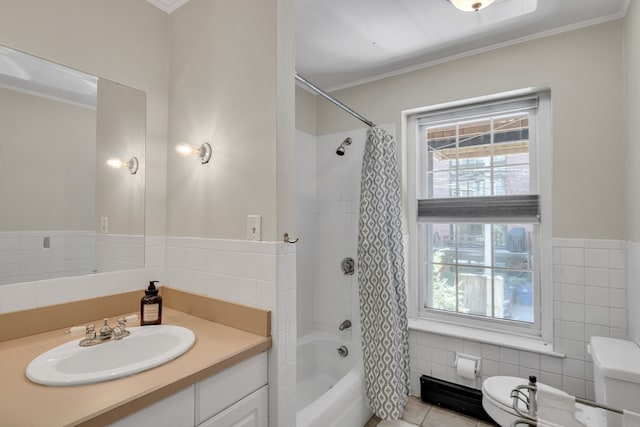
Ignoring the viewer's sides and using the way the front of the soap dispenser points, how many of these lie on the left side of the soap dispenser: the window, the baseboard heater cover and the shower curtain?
3

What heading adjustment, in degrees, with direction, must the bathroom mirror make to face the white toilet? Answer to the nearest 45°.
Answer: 0° — it already faces it

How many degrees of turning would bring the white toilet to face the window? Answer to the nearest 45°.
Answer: approximately 45° to its right

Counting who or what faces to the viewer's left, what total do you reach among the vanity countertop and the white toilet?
1

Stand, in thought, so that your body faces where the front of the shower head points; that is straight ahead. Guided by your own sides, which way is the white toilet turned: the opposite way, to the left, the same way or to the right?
to the right

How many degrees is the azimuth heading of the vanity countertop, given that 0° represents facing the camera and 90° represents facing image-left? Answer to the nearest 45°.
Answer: approximately 315°

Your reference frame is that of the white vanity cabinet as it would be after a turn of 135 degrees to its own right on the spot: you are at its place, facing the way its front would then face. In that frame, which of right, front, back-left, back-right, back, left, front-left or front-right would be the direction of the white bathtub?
back-right

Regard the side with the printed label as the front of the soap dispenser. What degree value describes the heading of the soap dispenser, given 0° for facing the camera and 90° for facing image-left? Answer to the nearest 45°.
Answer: approximately 0°

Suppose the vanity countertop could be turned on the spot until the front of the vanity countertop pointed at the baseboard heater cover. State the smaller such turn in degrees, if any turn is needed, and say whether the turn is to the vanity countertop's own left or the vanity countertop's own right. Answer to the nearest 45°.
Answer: approximately 45° to the vanity countertop's own left

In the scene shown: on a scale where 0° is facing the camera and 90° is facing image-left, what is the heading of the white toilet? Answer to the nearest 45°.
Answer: approximately 90°

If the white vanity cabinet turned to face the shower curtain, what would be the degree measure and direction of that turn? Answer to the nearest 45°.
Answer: approximately 90° to its left
